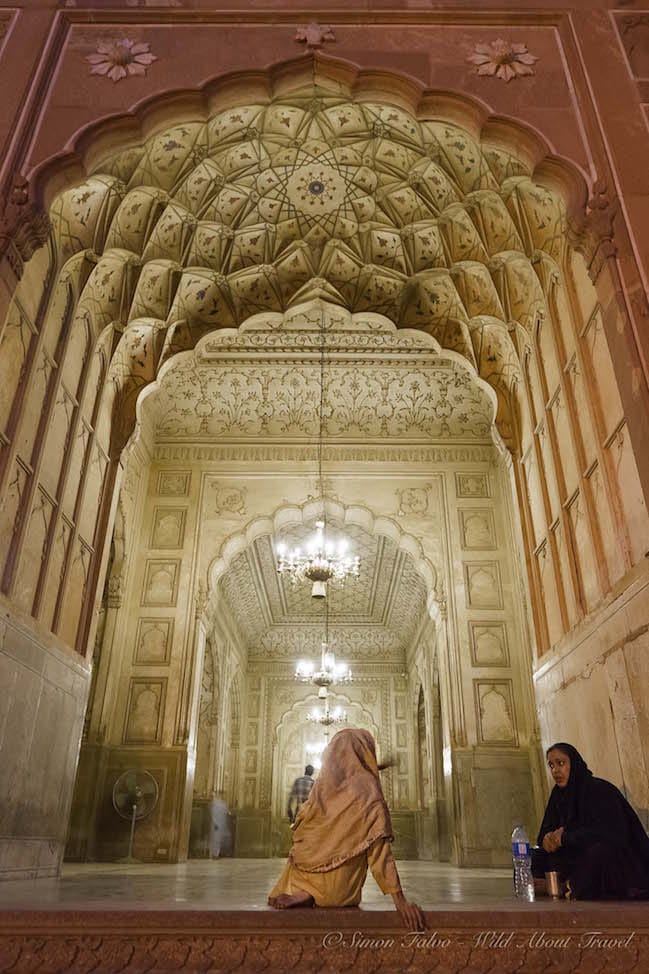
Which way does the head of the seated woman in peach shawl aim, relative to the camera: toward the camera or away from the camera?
away from the camera

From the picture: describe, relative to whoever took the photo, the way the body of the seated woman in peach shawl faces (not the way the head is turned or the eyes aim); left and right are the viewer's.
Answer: facing away from the viewer and to the right of the viewer

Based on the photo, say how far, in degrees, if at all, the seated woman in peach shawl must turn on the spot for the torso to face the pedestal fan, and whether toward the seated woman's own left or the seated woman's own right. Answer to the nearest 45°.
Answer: approximately 90° to the seated woman's own left
